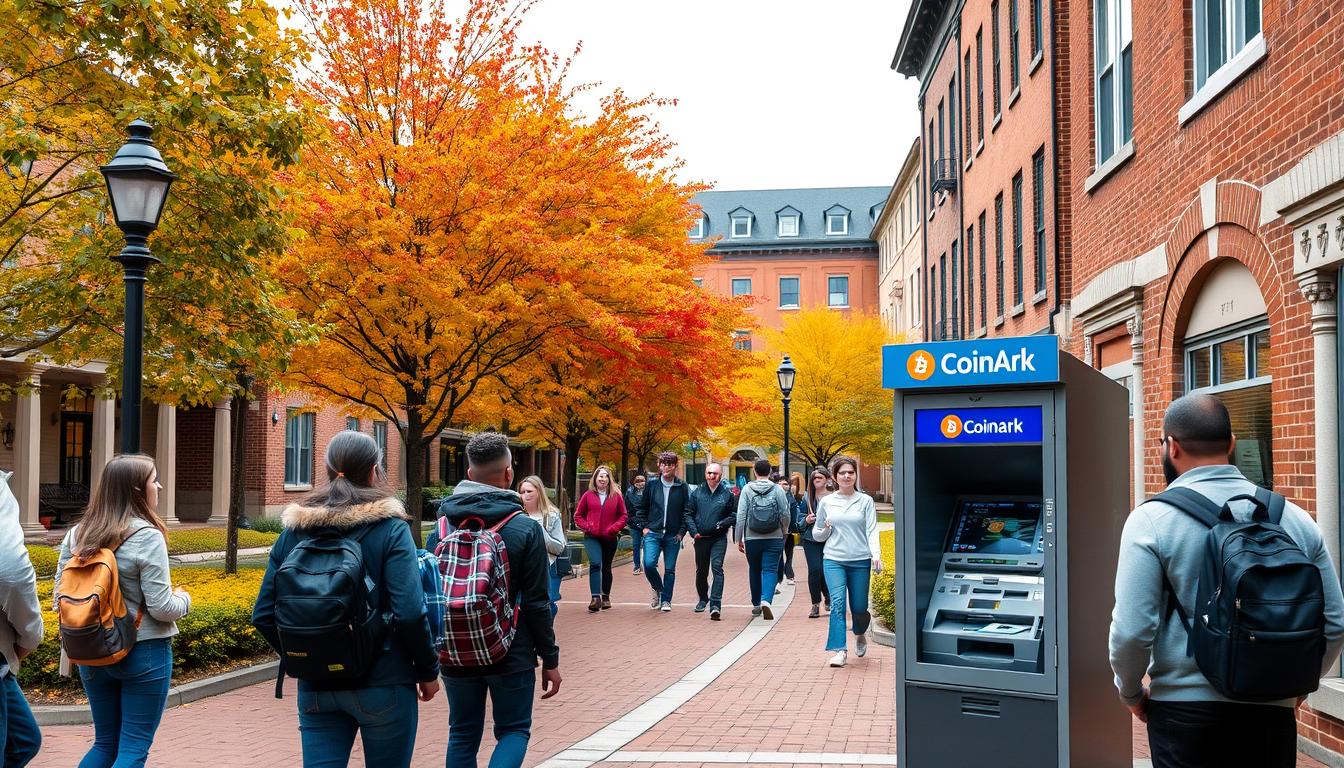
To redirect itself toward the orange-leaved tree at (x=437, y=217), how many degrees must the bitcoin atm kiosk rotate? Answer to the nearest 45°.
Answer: approximately 90° to its right

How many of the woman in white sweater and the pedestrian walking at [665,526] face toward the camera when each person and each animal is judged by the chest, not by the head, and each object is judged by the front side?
2

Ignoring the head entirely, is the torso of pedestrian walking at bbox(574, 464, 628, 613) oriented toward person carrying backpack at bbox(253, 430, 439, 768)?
yes

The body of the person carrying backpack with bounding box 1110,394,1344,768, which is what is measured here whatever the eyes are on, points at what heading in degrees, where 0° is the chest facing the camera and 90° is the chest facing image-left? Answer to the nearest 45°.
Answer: approximately 135°

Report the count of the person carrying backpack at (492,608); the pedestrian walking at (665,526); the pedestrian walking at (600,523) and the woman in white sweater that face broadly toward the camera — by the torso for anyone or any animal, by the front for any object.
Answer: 3

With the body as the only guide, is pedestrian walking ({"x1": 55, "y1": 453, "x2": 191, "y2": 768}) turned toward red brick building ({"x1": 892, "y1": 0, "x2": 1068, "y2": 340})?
yes

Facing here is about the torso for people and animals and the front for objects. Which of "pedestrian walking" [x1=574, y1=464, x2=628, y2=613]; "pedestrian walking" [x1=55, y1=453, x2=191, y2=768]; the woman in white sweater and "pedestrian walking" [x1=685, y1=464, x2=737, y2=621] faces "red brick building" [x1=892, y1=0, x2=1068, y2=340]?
"pedestrian walking" [x1=55, y1=453, x2=191, y2=768]

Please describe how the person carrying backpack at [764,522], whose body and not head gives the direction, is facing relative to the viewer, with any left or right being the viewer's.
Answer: facing away from the viewer

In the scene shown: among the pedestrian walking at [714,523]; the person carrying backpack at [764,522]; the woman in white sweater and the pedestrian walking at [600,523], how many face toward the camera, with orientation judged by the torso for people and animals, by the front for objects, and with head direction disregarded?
3

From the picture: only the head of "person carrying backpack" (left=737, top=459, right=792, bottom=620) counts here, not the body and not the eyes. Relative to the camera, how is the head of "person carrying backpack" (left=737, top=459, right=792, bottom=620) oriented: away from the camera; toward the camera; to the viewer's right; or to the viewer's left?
away from the camera

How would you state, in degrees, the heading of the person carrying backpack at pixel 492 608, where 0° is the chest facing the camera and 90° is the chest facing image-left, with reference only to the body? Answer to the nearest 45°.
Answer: approximately 225°
